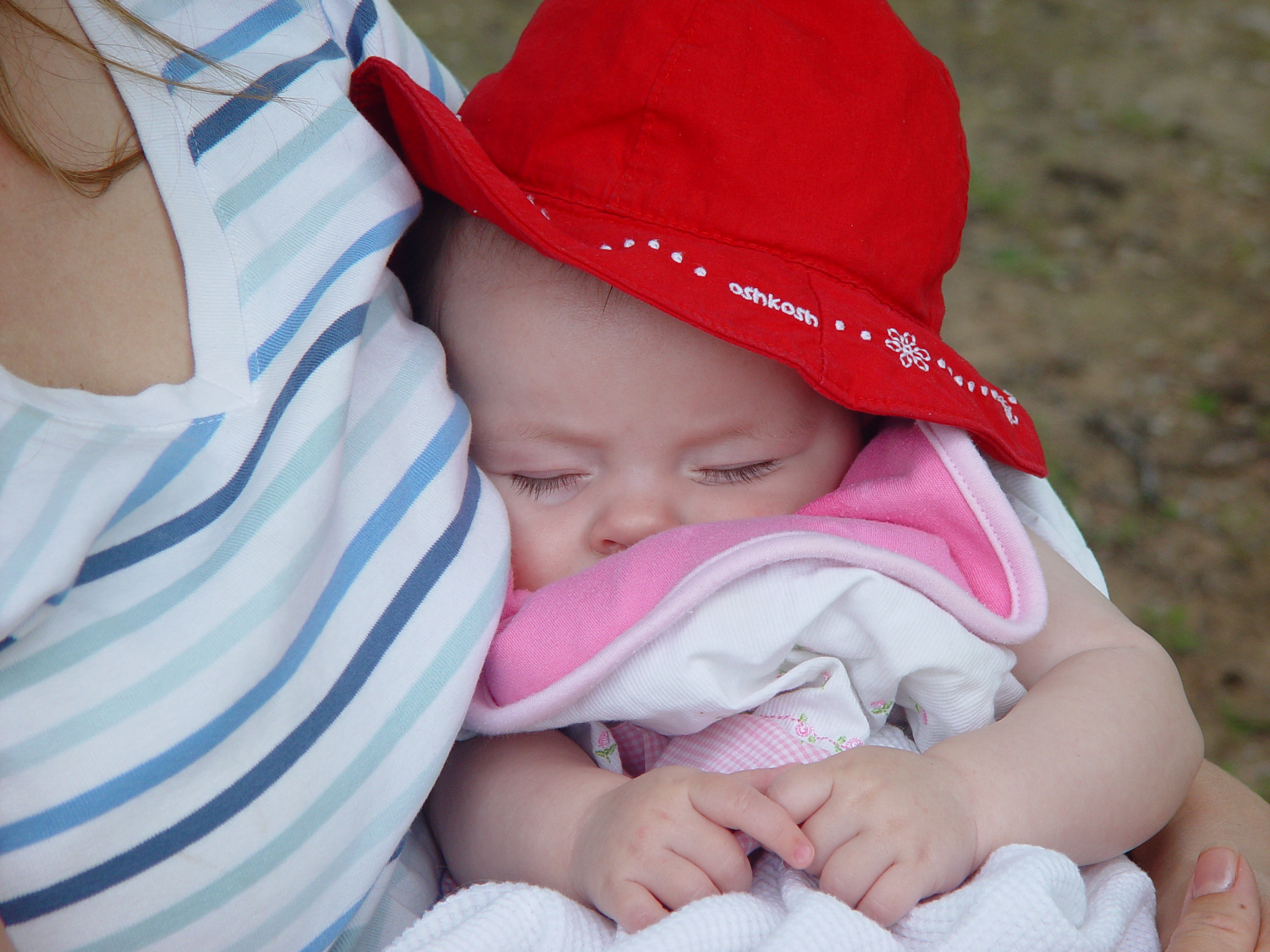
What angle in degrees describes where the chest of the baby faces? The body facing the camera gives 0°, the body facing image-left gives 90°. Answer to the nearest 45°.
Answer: approximately 0°
